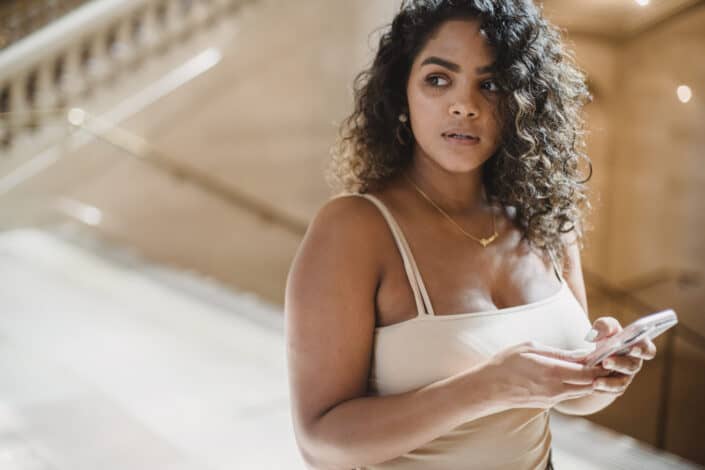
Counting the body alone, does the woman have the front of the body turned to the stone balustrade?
no

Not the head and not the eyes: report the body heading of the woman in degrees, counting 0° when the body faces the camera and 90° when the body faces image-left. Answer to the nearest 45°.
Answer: approximately 315°
